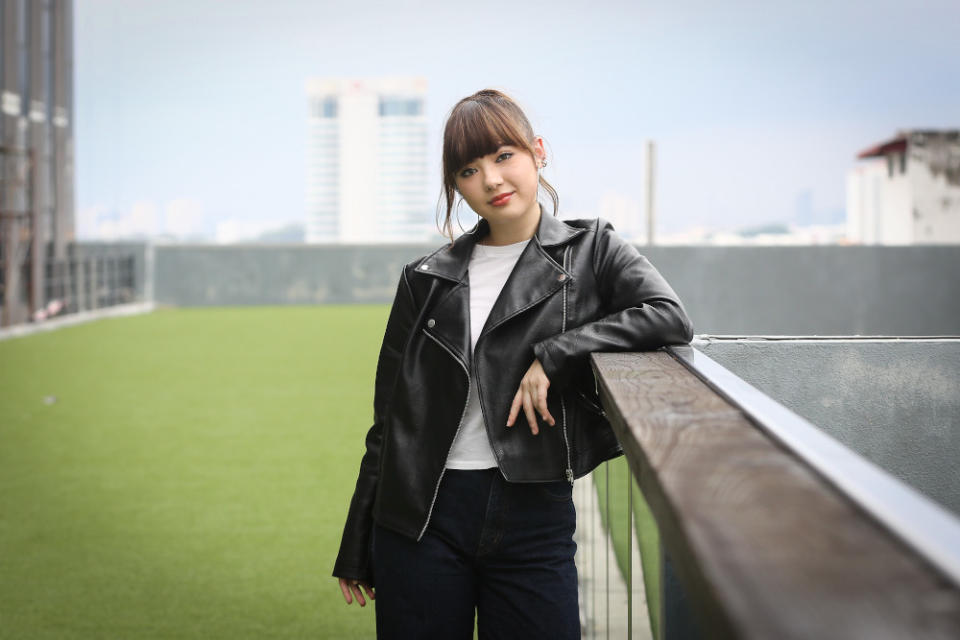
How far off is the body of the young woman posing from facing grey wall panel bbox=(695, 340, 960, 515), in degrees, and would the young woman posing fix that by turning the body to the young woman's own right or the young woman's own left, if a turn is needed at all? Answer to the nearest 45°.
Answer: approximately 135° to the young woman's own left

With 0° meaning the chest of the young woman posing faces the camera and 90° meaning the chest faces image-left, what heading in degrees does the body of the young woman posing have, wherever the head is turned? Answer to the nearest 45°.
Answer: approximately 0°

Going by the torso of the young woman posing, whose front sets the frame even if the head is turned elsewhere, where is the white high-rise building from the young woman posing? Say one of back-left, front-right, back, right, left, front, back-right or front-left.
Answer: back
